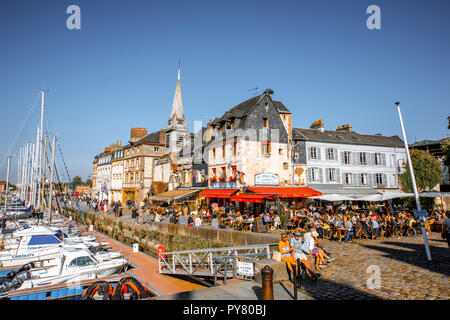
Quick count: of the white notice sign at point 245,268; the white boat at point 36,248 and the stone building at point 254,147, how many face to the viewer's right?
1

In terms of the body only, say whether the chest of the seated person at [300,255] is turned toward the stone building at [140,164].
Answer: no

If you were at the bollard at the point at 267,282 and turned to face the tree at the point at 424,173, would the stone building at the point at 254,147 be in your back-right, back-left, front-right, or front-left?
front-left

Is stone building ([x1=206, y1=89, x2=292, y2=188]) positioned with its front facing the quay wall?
yes

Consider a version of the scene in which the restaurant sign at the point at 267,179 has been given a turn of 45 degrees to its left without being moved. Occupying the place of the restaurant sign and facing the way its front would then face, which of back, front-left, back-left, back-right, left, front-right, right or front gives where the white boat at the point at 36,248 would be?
right

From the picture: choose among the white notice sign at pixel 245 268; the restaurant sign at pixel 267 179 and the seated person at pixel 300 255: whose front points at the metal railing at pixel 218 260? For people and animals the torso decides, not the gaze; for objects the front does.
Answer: the restaurant sign

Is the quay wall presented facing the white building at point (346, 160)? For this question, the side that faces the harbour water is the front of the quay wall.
no

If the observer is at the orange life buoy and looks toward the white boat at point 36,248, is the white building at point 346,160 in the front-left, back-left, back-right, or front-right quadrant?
back-right

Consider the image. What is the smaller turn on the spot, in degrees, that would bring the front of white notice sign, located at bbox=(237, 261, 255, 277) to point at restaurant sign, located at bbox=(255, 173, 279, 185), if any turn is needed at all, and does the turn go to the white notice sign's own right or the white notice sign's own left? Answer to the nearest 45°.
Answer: approximately 180°

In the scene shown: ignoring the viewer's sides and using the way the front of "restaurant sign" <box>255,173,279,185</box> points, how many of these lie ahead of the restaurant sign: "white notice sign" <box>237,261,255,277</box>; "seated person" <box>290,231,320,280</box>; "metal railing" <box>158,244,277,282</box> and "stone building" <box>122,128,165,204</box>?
3

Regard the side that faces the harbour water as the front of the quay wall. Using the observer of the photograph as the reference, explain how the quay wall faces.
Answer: facing the viewer and to the left of the viewer

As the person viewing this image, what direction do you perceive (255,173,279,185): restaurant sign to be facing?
facing the viewer

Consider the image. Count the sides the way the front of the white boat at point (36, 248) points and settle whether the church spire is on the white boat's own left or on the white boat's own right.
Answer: on the white boat's own left

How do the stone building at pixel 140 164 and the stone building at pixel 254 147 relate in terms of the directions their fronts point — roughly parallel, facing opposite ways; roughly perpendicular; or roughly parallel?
roughly parallel
